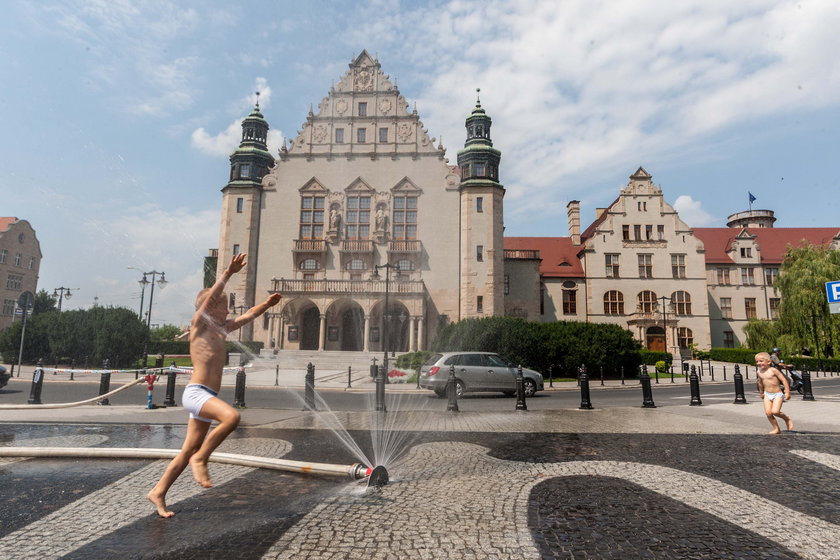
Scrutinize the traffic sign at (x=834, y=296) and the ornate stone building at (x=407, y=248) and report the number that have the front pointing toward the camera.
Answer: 2

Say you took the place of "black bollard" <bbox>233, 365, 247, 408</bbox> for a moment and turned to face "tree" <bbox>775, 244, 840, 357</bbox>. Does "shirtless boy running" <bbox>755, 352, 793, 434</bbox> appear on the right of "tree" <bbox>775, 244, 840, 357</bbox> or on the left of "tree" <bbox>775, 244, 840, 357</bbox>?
right

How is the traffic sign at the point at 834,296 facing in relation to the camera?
toward the camera

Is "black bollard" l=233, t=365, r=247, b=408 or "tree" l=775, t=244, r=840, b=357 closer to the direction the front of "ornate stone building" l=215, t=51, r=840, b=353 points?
the black bollard

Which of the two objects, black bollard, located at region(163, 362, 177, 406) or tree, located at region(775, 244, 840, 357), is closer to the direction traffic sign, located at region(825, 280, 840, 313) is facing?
the black bollard

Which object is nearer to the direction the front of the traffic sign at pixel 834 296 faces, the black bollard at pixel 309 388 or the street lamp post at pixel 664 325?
the black bollard

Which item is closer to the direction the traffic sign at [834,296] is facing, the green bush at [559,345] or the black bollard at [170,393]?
the black bollard

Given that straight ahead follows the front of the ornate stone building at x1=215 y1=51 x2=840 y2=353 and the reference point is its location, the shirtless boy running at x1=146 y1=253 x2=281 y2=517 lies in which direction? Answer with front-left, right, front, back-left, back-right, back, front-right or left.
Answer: front

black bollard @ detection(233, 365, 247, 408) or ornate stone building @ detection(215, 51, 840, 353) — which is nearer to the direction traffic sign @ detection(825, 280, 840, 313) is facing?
the black bollard

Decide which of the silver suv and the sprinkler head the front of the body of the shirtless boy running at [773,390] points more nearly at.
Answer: the sprinkler head

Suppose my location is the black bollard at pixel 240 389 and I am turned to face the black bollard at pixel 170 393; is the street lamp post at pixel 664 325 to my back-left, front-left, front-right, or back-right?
back-right

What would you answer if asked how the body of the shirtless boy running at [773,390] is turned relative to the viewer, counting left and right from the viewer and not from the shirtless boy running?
facing the viewer and to the left of the viewer

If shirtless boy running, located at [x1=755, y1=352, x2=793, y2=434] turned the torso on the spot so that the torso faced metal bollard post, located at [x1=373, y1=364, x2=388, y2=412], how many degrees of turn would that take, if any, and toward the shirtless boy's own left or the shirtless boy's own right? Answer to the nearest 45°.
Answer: approximately 45° to the shirtless boy's own right

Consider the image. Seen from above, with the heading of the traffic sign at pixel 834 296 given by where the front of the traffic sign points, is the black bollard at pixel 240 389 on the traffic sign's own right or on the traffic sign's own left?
on the traffic sign's own right

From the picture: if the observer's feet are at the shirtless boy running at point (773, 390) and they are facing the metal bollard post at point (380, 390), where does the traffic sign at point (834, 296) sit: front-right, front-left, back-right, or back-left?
back-right

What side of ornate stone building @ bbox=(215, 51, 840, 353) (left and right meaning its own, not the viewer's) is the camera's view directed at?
front

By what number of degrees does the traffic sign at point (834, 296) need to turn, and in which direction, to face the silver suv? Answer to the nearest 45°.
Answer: approximately 90° to its right
